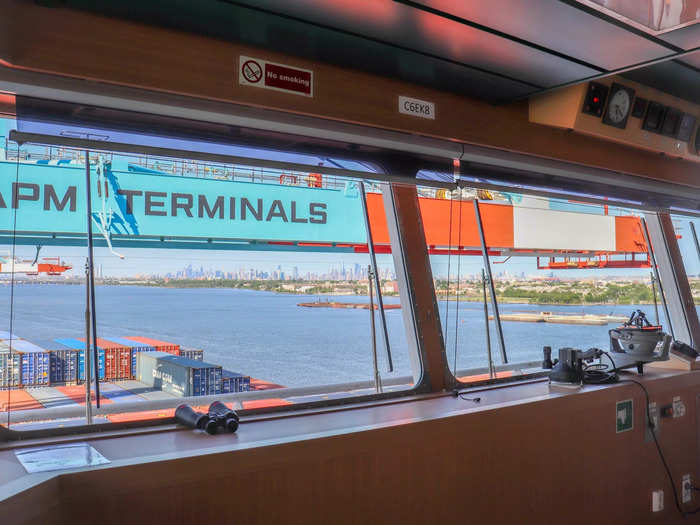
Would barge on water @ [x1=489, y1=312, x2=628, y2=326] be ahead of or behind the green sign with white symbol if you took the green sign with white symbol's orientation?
behind

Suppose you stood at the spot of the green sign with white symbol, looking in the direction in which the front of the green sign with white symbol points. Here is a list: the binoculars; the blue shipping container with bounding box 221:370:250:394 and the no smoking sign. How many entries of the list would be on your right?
2

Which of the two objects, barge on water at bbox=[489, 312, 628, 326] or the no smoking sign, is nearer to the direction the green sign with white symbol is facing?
the no smoking sign

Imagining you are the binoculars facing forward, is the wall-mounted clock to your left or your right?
on your right

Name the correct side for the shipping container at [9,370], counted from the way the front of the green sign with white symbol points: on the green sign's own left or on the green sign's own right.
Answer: on the green sign's own right

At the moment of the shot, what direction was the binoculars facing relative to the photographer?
facing away from the viewer and to the left of the viewer

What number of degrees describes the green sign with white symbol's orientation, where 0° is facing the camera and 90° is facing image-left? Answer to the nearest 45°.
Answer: approximately 315°

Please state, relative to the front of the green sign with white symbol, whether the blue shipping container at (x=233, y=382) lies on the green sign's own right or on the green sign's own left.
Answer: on the green sign's own right
